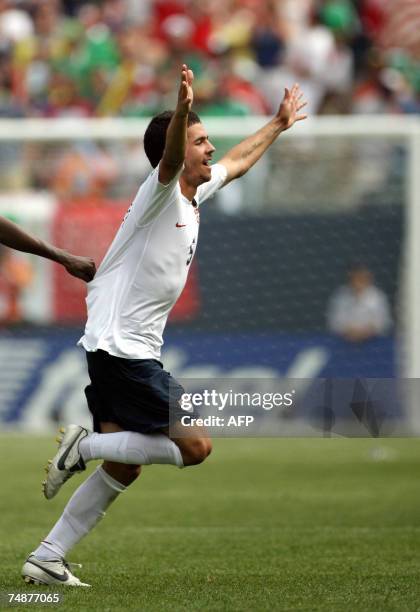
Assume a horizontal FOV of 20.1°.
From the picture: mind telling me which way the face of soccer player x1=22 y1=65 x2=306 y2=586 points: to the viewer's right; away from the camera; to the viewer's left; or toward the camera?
to the viewer's right

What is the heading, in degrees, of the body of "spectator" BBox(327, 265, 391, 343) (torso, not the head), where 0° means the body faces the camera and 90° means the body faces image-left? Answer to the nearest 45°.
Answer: approximately 0°
